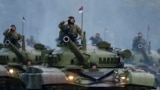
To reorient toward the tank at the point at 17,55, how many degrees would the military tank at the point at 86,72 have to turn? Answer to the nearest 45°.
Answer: approximately 135° to its right

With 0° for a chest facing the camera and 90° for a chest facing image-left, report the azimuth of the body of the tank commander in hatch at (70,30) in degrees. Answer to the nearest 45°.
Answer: approximately 0°

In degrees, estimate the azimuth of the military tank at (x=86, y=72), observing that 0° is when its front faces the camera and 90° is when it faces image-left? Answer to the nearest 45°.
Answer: approximately 0°

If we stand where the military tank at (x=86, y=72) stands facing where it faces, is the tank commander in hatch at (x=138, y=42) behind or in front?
behind

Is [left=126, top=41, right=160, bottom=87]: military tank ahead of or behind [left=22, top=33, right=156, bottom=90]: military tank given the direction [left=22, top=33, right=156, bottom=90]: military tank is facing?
behind

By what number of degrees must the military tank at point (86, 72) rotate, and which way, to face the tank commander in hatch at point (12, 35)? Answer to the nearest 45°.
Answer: approximately 135° to its right
